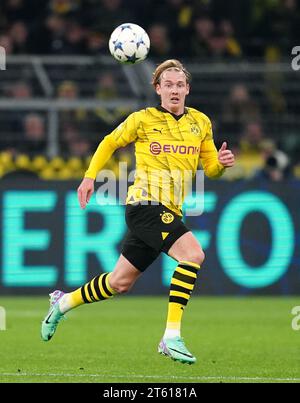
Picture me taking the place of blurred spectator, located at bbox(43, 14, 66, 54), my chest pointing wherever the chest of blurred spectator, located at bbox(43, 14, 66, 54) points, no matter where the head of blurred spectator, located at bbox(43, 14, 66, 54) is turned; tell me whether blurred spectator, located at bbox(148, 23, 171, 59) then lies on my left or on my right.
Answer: on my left

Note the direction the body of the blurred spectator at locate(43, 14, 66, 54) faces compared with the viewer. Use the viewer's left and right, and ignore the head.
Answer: facing the viewer

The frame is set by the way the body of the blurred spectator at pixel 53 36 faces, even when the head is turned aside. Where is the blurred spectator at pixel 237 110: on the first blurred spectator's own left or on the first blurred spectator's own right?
on the first blurred spectator's own left

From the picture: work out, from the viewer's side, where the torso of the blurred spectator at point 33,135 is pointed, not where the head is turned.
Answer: toward the camera

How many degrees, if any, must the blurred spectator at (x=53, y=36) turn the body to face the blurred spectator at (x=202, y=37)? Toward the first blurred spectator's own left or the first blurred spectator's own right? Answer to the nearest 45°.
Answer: approximately 90° to the first blurred spectator's own left

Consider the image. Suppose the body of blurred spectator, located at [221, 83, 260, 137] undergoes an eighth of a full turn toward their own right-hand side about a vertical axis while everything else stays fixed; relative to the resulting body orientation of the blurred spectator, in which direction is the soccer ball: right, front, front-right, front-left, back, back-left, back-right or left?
front-left
